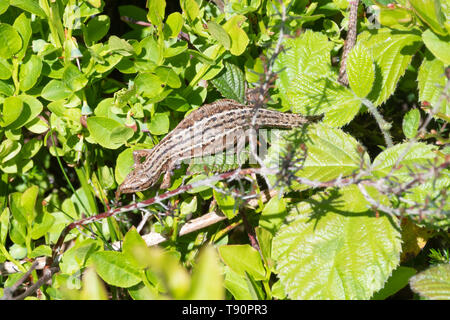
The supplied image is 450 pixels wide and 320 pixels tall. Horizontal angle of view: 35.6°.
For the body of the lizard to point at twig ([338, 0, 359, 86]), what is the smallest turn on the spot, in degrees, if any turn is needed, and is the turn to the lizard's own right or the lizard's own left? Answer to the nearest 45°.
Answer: approximately 135° to the lizard's own left

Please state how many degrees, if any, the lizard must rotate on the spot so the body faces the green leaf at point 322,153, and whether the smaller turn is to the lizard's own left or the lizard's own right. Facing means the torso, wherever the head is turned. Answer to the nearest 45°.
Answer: approximately 90° to the lizard's own left

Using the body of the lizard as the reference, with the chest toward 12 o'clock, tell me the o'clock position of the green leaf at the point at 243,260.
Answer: The green leaf is roughly at 10 o'clock from the lizard.

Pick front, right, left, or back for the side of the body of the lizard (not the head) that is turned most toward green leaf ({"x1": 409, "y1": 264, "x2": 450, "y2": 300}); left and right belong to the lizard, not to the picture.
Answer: left

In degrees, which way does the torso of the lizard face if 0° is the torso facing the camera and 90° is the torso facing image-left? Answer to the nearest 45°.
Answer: approximately 45°

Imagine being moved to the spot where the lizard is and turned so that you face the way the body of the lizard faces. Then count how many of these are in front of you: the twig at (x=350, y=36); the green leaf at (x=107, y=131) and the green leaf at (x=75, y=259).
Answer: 2

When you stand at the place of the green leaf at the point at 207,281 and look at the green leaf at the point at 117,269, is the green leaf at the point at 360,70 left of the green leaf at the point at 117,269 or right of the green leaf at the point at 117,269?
right
